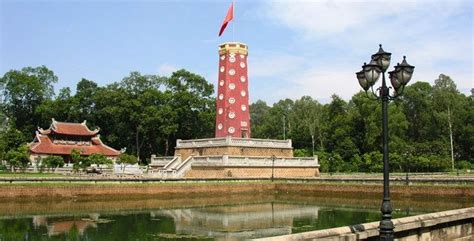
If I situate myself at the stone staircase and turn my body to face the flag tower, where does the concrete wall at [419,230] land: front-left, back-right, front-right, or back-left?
back-right

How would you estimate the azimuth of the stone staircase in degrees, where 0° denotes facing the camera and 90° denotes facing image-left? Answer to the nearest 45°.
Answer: approximately 45°

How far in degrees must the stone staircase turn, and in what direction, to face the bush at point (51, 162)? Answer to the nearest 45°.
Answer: approximately 45° to its right

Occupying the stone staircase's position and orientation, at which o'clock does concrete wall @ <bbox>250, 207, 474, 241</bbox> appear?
The concrete wall is roughly at 10 o'clock from the stone staircase.
